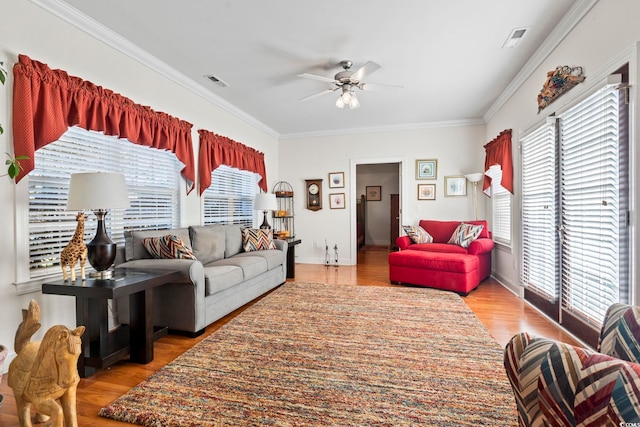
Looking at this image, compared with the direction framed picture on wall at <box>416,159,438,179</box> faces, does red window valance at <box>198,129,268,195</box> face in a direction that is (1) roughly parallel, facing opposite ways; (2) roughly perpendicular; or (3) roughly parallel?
roughly perpendicular

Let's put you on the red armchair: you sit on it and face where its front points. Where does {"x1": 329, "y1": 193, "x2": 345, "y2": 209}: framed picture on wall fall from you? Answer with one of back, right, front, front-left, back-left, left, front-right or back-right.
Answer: right

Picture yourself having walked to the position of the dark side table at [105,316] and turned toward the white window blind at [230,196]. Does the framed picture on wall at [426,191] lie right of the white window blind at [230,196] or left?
right

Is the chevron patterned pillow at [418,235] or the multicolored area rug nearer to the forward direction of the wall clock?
the multicolored area rug

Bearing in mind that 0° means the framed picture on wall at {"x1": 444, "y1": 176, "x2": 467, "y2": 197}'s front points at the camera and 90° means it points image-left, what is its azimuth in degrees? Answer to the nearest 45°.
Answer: approximately 0°

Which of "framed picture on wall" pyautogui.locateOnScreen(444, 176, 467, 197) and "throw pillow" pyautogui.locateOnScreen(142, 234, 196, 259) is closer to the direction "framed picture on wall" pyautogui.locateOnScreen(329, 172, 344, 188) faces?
the throw pillow

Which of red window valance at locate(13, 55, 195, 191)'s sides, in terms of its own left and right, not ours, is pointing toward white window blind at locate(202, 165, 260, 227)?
left

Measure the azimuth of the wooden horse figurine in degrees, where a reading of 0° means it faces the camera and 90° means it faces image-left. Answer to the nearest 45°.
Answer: approximately 315°

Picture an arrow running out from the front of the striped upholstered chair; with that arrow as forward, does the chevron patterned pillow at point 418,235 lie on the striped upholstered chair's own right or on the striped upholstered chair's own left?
on the striped upholstered chair's own right

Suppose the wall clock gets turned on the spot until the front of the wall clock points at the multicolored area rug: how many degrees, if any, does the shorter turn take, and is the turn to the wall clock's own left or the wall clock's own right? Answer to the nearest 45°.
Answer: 0° — it already faces it

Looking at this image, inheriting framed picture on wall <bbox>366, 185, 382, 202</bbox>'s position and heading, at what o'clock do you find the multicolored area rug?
The multicolored area rug is roughly at 12 o'clock from the framed picture on wall.

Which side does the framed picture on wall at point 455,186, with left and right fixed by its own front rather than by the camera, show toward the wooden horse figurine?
front

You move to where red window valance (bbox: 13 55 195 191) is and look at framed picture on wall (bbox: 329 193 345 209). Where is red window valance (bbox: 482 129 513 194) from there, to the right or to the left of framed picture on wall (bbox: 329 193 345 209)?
right

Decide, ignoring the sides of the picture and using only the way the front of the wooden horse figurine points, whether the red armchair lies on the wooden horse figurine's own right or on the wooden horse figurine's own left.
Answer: on the wooden horse figurine's own left

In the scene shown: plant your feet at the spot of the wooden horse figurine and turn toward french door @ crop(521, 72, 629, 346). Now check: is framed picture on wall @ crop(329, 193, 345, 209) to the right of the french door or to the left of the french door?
left

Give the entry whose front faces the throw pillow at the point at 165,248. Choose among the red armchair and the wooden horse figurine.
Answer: the red armchair
